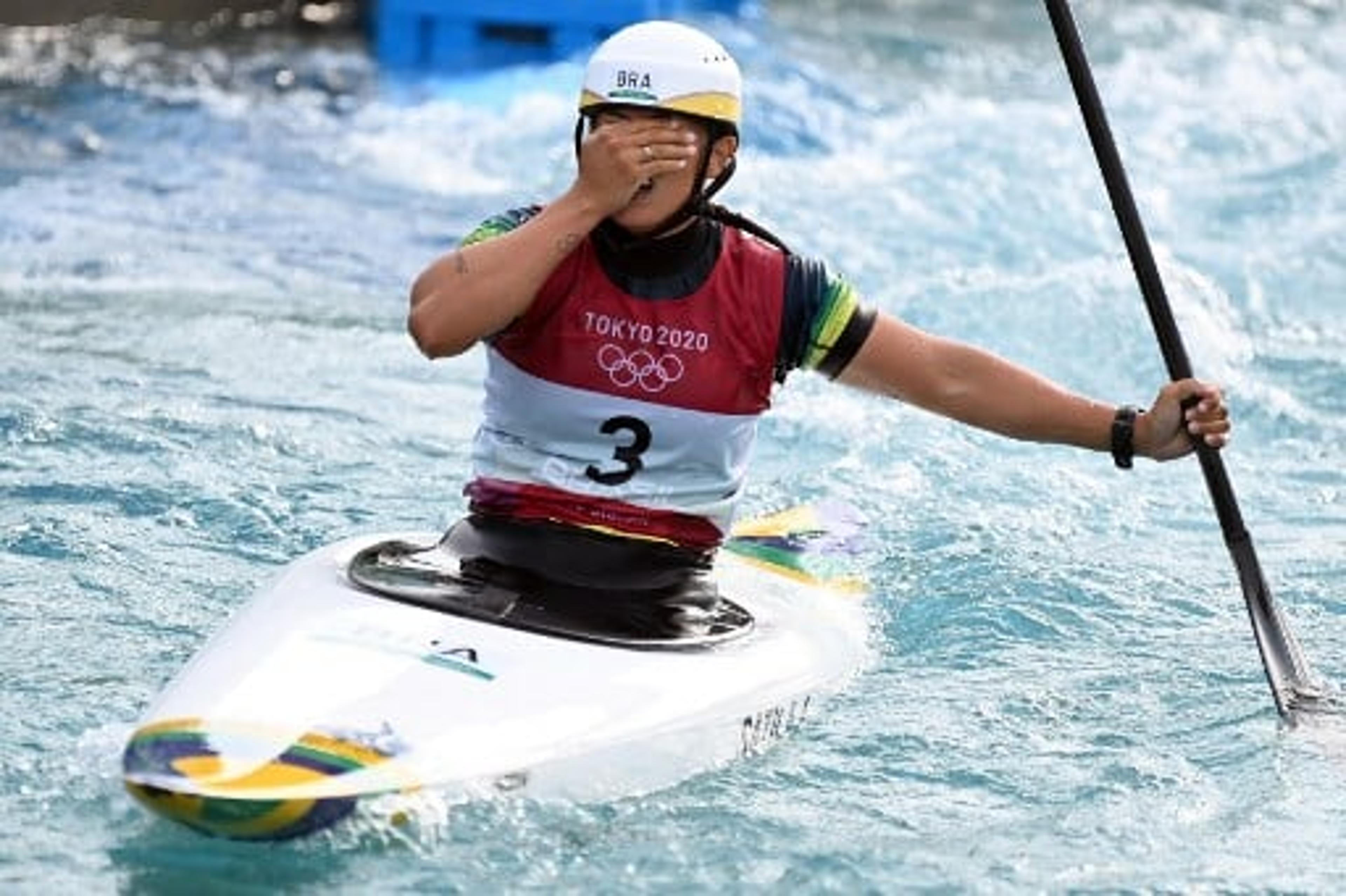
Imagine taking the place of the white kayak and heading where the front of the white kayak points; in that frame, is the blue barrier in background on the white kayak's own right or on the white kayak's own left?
on the white kayak's own right

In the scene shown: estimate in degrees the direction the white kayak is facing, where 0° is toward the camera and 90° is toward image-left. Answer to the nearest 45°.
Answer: approximately 45°
